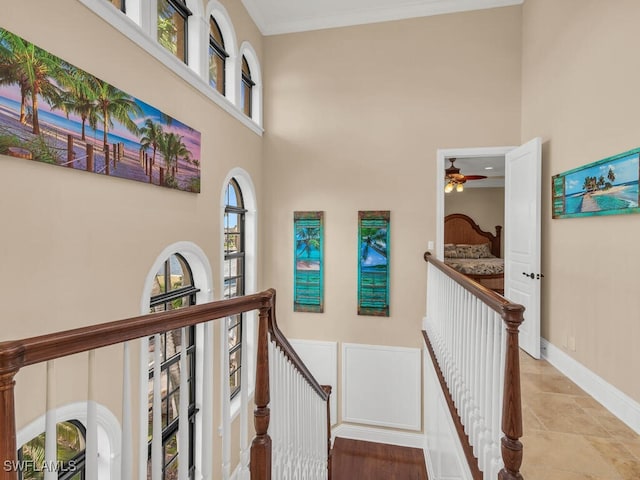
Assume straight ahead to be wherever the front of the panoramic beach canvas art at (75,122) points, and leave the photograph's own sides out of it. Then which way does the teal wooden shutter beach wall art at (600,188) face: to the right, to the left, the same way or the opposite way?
the opposite way

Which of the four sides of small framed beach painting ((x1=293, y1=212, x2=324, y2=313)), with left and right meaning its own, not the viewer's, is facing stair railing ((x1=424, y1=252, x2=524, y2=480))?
front

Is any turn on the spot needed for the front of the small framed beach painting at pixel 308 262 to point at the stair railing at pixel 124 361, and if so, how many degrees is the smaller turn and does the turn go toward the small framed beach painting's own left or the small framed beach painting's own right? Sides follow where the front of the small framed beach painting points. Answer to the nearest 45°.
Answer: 0° — it already faces it

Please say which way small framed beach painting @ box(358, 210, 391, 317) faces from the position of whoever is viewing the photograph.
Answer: facing the viewer

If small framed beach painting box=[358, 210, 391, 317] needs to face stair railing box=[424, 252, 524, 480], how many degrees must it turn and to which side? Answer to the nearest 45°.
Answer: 0° — it already faces it

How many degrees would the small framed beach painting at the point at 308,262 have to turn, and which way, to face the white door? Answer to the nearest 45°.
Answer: approximately 45° to its left

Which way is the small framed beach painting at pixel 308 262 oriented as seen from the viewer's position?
toward the camera

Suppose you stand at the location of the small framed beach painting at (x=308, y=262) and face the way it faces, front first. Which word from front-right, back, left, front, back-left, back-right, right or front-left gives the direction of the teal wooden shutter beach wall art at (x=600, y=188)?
front-left

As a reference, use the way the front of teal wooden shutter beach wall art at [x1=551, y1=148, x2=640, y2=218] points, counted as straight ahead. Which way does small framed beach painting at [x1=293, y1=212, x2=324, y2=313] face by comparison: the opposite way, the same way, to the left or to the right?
to the left

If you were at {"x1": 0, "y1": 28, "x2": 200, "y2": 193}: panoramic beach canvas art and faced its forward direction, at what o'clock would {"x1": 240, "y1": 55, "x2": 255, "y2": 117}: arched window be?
The arched window is roughly at 9 o'clock from the panoramic beach canvas art.
